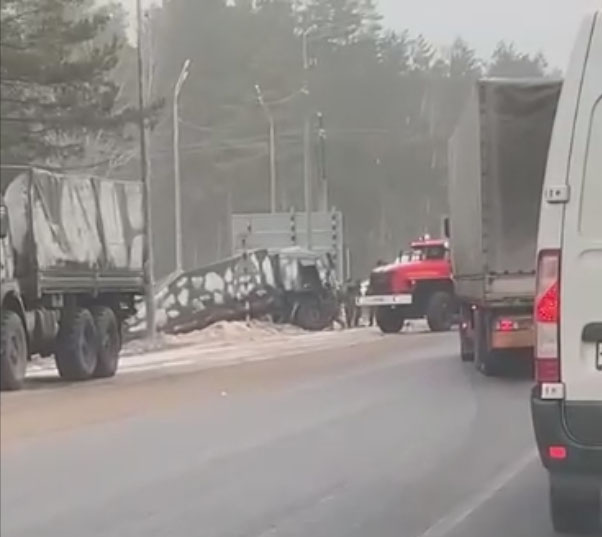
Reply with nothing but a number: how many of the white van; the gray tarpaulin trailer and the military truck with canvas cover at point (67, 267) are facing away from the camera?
2

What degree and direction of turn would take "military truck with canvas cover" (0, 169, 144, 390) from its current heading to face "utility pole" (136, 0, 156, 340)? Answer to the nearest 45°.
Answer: approximately 180°

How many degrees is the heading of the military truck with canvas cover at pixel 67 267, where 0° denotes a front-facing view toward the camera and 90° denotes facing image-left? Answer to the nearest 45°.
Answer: approximately 45°

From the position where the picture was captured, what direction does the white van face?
facing away from the viewer

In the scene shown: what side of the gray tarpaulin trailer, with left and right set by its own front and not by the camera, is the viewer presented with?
back

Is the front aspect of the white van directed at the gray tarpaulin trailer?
yes

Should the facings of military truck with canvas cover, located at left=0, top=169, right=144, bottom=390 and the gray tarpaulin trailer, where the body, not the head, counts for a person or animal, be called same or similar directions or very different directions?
very different directions

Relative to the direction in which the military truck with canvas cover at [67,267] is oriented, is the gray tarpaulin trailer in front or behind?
behind

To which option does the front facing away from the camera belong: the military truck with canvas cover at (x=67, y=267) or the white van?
the white van

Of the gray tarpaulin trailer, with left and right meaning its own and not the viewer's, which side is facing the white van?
back

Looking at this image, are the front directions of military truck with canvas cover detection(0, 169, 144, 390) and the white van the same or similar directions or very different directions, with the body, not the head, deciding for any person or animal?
very different directions
